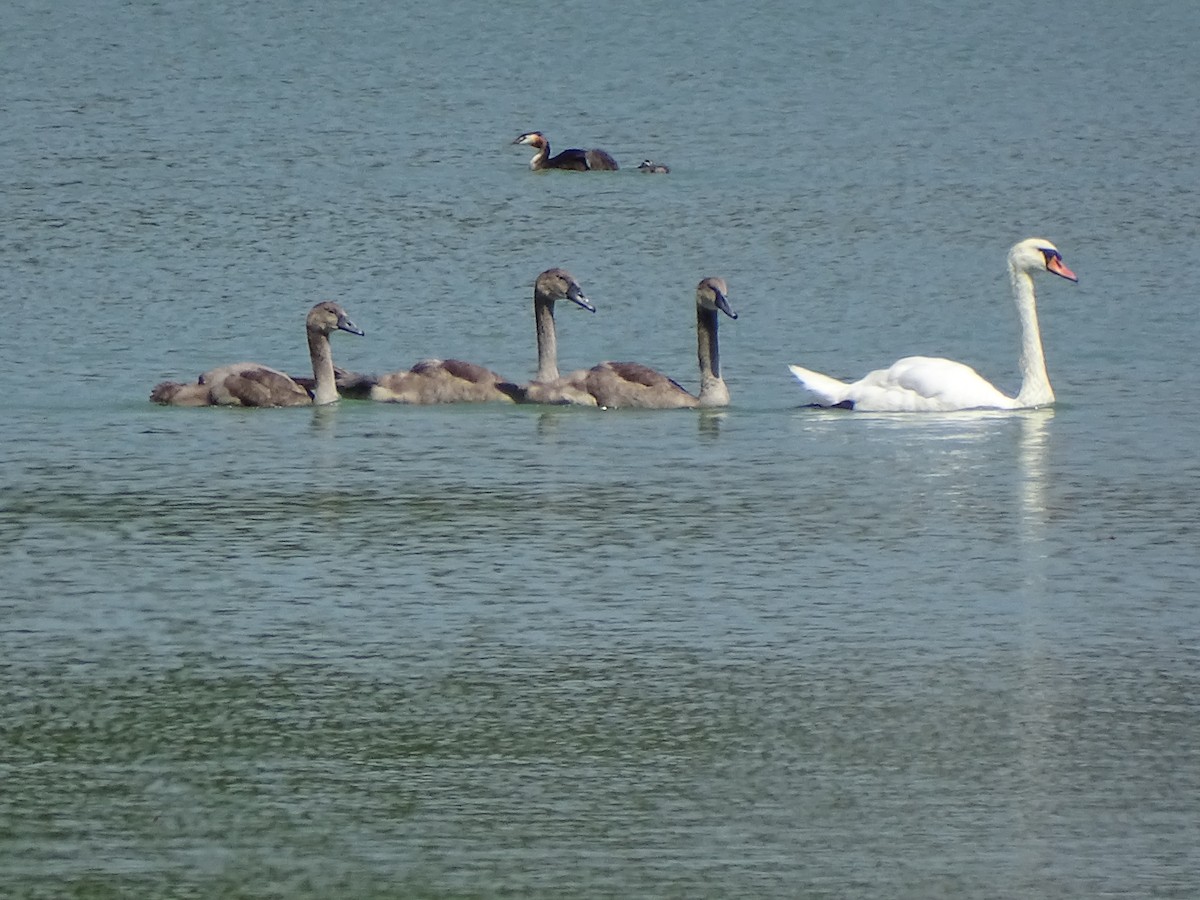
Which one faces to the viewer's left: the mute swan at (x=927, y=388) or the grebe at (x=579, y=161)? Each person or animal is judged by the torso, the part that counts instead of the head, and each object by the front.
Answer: the grebe

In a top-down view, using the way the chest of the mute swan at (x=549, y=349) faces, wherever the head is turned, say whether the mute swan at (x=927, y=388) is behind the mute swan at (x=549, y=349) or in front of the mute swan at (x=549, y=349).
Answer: in front

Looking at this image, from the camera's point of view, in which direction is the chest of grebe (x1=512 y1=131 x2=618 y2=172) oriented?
to the viewer's left

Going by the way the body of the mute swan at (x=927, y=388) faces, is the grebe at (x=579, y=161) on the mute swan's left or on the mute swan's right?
on the mute swan's left

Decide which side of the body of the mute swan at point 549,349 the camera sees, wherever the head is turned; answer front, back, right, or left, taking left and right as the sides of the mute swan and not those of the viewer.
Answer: right

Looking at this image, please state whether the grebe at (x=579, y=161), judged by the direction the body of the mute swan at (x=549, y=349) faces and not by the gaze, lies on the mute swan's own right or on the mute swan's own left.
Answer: on the mute swan's own left

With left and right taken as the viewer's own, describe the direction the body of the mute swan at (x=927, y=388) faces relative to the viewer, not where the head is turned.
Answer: facing to the right of the viewer

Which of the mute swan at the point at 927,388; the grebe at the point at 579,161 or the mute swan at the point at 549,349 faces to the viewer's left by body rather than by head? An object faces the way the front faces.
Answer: the grebe

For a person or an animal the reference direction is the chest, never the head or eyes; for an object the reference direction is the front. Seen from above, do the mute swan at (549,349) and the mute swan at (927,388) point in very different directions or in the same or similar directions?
same or similar directions

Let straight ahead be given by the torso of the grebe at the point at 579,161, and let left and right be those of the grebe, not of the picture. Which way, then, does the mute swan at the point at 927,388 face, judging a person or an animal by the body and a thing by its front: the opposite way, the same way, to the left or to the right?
the opposite way

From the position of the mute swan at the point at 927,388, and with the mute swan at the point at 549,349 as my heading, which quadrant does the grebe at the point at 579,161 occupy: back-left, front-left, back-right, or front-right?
front-right

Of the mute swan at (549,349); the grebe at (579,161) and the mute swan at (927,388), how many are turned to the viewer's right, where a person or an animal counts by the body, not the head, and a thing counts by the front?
2

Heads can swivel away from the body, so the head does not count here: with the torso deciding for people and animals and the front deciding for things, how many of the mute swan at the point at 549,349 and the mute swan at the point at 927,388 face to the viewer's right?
2

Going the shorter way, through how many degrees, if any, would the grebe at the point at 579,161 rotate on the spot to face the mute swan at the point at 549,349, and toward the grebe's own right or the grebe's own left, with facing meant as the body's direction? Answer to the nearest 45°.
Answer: approximately 90° to the grebe's own left
